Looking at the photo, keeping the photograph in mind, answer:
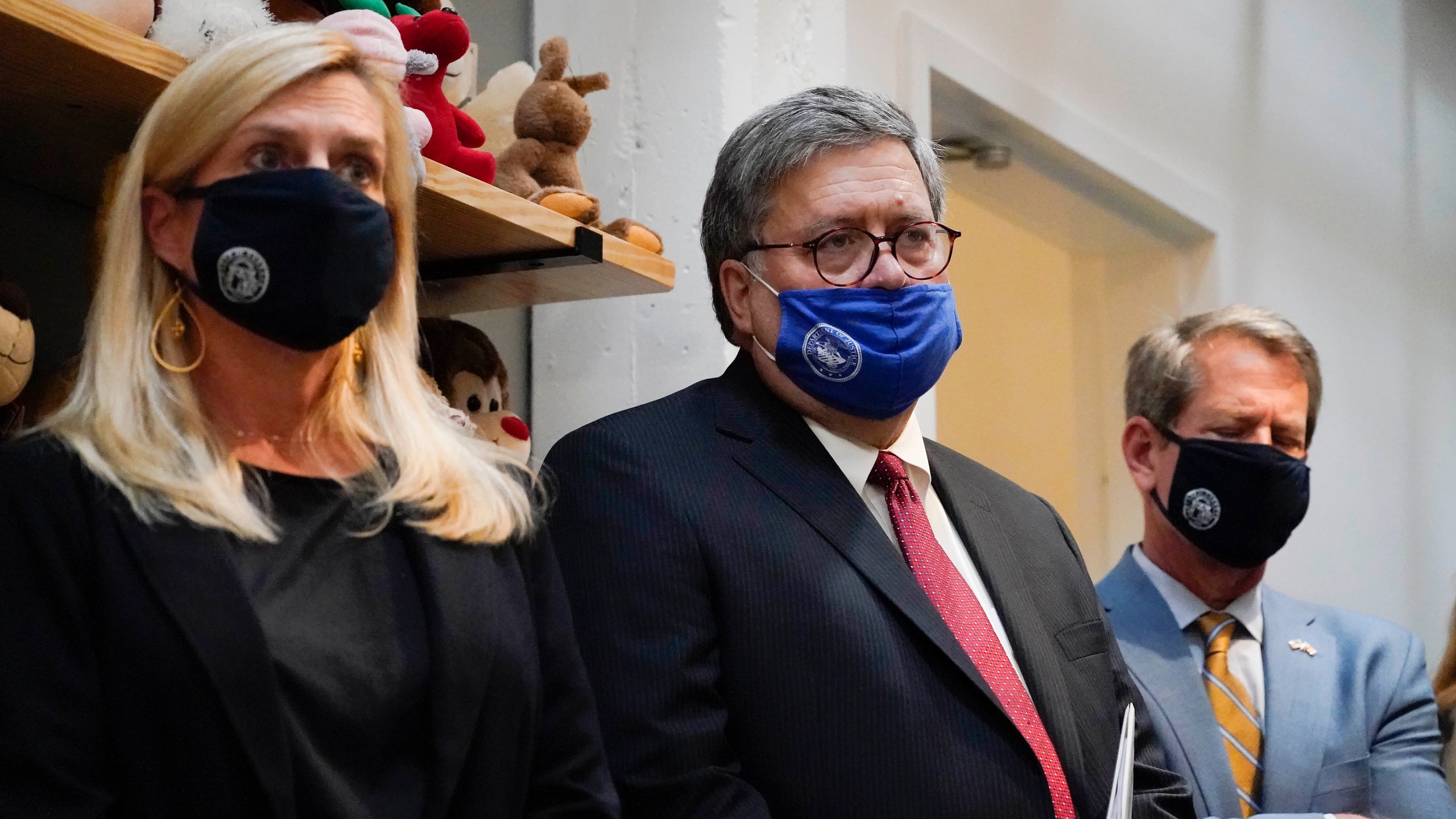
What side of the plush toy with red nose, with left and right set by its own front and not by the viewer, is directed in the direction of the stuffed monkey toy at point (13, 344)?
right

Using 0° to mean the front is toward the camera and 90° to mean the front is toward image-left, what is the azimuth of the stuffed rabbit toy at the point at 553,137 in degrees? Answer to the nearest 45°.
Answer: approximately 315°

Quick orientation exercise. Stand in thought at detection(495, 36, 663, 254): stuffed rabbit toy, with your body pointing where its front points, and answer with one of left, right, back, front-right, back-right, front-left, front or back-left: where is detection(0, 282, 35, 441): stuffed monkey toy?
right

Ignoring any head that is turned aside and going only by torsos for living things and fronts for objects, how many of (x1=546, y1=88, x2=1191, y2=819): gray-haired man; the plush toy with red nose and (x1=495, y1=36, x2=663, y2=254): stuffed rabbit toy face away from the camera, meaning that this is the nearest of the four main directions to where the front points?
0

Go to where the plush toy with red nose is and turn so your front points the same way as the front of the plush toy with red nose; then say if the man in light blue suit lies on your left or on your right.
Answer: on your left

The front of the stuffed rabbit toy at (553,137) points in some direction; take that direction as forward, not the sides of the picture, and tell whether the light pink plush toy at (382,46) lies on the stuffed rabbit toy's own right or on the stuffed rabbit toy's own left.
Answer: on the stuffed rabbit toy's own right

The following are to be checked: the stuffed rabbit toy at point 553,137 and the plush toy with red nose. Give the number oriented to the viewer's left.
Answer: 0

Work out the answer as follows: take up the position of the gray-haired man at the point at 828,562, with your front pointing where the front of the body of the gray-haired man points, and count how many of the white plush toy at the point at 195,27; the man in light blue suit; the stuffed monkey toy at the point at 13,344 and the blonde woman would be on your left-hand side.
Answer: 1

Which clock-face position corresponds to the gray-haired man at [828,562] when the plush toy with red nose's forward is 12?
The gray-haired man is roughly at 12 o'clock from the plush toy with red nose.

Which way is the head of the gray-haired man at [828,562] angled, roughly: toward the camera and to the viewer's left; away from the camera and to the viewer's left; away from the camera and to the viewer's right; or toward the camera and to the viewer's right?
toward the camera and to the viewer's right

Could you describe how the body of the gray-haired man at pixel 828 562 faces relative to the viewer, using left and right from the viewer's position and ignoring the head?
facing the viewer and to the right of the viewer

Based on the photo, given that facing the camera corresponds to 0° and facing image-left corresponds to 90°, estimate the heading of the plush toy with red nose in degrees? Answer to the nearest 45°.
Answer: approximately 315°

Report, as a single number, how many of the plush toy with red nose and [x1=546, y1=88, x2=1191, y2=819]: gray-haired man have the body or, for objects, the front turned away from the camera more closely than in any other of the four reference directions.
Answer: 0

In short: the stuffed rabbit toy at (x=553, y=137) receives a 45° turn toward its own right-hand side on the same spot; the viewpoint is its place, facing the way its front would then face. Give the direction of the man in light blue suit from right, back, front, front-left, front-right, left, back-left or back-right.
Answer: left

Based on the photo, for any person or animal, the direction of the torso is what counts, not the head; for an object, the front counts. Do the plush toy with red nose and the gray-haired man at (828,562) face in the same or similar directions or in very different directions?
same or similar directions

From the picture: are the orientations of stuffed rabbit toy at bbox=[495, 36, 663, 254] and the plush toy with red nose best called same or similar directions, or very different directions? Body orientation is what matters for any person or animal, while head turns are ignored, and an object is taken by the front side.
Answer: same or similar directions

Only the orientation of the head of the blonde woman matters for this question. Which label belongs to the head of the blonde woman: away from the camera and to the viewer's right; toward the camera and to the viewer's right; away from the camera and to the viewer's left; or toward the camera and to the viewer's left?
toward the camera and to the viewer's right
